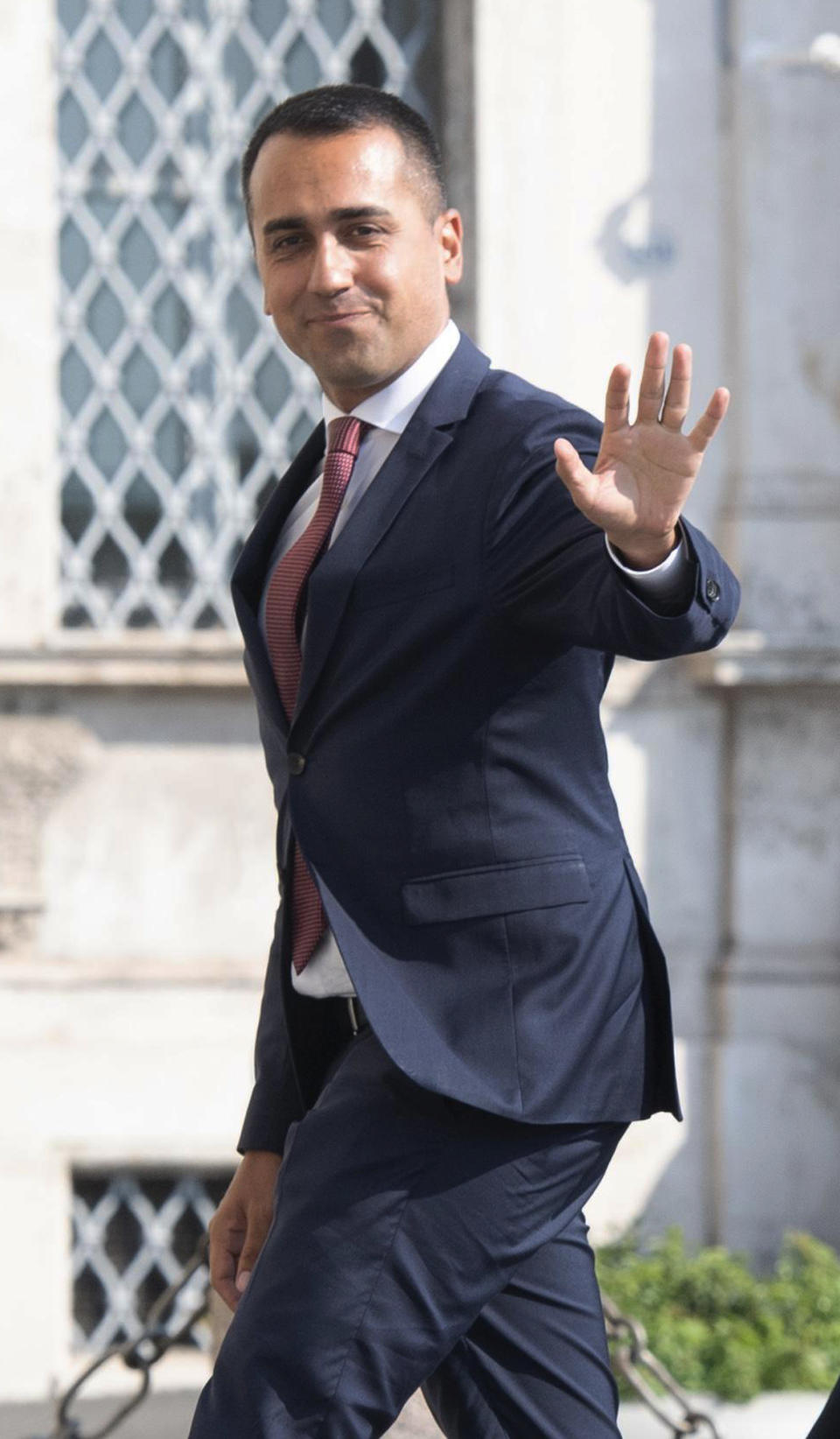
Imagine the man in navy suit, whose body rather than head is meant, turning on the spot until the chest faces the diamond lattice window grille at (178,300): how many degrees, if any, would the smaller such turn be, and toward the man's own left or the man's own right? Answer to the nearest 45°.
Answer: approximately 135° to the man's own right

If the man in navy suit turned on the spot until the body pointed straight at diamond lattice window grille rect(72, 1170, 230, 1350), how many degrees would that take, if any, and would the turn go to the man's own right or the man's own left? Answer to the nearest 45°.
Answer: approximately 135° to the man's own right

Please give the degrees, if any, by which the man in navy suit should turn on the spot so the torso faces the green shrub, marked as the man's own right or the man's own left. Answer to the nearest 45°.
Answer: approximately 135° to the man's own right

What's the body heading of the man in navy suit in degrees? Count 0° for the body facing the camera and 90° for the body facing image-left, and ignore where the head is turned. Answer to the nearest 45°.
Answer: approximately 45°

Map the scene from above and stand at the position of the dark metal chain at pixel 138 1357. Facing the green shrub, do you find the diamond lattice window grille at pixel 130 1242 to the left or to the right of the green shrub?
left
